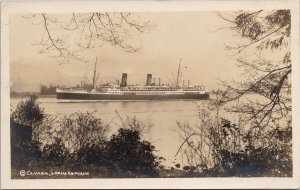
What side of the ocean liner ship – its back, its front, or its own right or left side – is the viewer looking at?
left
